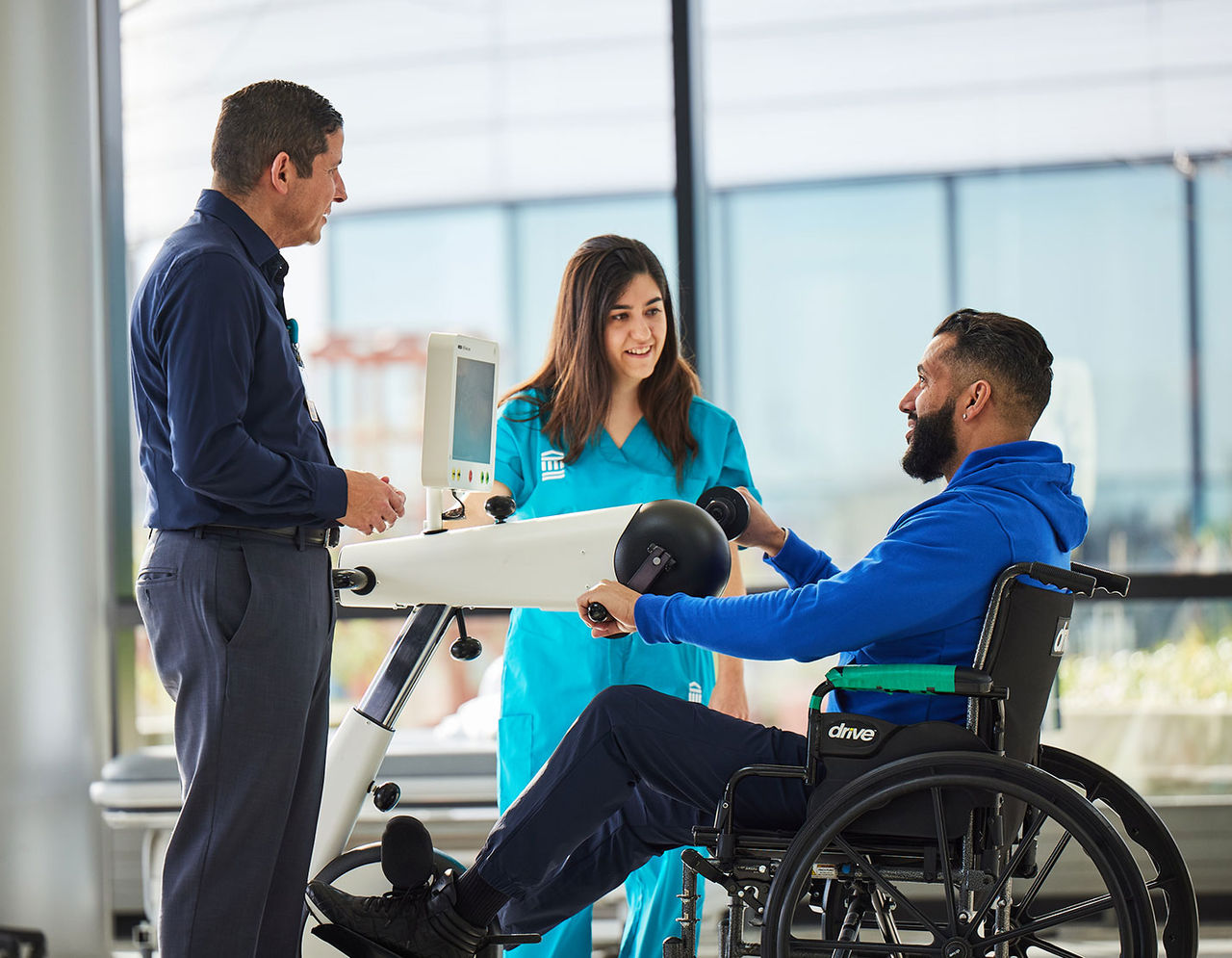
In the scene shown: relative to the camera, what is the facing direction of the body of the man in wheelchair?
to the viewer's left

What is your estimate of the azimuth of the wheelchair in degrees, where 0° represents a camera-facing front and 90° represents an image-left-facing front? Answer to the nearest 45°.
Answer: approximately 90°

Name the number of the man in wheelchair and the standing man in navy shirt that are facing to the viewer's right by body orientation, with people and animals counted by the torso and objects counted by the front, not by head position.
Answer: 1

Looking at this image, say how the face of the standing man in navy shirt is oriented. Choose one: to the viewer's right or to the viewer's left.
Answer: to the viewer's right

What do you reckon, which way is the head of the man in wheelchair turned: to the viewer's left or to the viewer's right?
to the viewer's left

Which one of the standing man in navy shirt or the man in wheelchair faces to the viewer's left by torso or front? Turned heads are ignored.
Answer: the man in wheelchair

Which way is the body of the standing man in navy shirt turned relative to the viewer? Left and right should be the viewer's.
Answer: facing to the right of the viewer

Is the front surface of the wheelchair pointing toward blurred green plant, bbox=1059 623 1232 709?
no

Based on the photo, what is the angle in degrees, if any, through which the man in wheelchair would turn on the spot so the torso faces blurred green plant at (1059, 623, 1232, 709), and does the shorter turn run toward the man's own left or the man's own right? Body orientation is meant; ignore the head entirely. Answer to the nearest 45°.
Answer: approximately 135° to the man's own right

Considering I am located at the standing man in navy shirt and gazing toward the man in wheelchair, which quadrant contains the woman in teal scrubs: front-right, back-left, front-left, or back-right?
front-left

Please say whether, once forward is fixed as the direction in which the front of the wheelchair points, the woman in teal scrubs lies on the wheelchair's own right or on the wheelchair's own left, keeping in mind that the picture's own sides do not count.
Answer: on the wheelchair's own right

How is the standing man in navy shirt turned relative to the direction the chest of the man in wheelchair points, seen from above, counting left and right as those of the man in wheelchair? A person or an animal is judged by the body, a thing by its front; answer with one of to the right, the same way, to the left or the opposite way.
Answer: the opposite way
